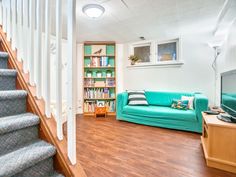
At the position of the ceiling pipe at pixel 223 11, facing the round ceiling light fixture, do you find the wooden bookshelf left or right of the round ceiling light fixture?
right

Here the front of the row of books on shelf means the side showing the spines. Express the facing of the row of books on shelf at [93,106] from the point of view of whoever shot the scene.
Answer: facing the viewer

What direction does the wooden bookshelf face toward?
toward the camera

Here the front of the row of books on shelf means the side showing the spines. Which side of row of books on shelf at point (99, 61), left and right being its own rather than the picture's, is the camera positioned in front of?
front

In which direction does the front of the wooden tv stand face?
to the viewer's left

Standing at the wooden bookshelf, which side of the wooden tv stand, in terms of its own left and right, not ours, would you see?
front

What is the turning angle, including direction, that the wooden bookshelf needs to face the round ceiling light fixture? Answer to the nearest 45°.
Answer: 0° — it already faces it

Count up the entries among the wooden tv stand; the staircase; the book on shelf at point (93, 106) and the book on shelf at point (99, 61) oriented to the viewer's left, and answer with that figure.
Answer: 1

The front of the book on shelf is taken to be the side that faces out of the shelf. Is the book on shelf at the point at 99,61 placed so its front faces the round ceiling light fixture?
yes

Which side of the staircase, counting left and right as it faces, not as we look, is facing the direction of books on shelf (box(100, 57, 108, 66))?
left
